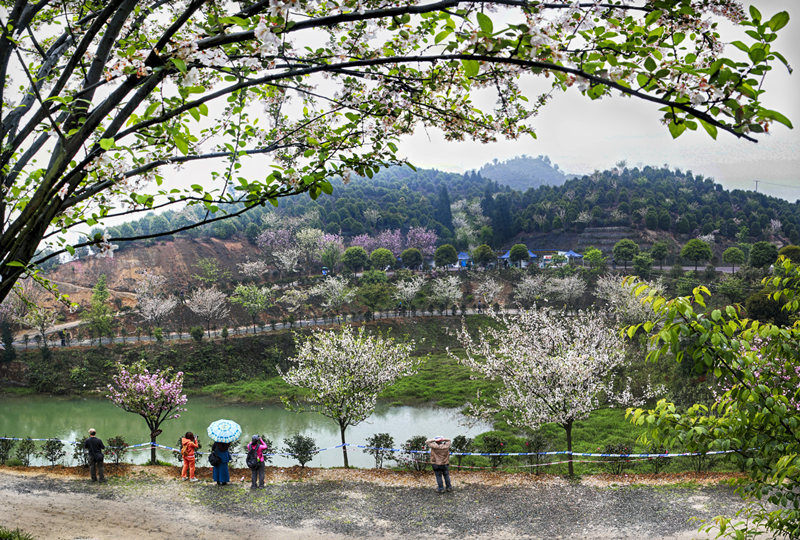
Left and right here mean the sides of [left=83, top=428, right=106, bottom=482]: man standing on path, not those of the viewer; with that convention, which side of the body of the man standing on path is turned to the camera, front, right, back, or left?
back

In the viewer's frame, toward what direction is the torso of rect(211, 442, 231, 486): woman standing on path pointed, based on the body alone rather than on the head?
away from the camera

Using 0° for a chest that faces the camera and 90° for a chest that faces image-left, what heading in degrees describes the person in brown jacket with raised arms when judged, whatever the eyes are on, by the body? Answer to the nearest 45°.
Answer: approximately 180°

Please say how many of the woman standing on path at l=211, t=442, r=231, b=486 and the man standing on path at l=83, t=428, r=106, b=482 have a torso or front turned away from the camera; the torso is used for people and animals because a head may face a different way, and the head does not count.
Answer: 2
